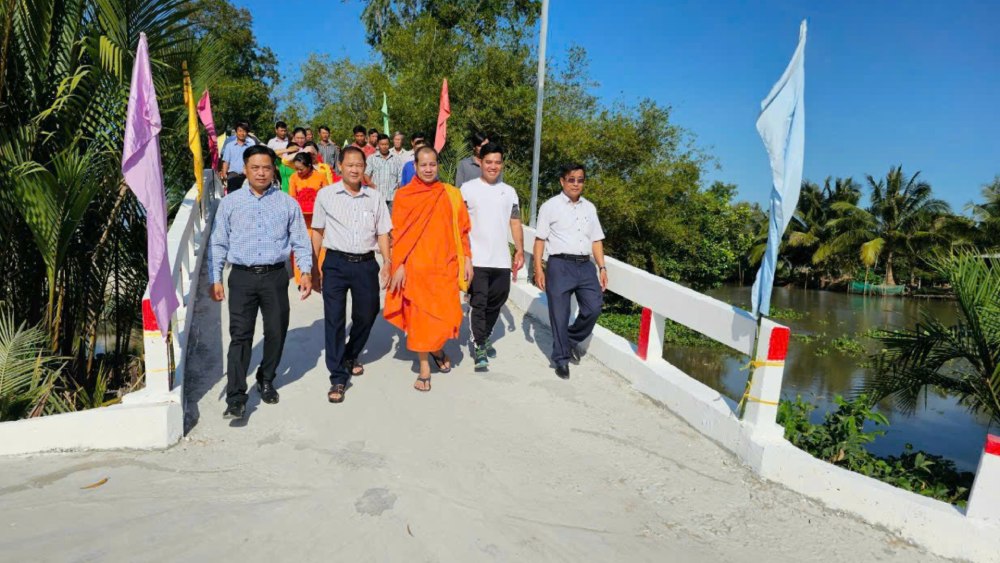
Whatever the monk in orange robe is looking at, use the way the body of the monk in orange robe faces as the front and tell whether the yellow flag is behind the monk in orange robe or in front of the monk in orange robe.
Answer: behind

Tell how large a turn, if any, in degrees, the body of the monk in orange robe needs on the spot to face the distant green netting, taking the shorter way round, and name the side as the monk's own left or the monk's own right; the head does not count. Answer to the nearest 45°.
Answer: approximately 135° to the monk's own left

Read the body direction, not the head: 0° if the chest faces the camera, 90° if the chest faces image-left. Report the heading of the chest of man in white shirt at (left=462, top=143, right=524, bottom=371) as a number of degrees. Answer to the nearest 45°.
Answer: approximately 0°

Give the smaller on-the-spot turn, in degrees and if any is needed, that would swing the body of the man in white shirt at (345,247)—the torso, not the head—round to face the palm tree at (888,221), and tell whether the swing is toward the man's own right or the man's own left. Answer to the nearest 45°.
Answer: approximately 135° to the man's own left

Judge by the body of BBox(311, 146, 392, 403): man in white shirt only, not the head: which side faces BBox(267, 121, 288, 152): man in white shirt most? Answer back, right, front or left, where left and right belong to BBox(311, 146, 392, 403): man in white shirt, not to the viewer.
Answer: back
